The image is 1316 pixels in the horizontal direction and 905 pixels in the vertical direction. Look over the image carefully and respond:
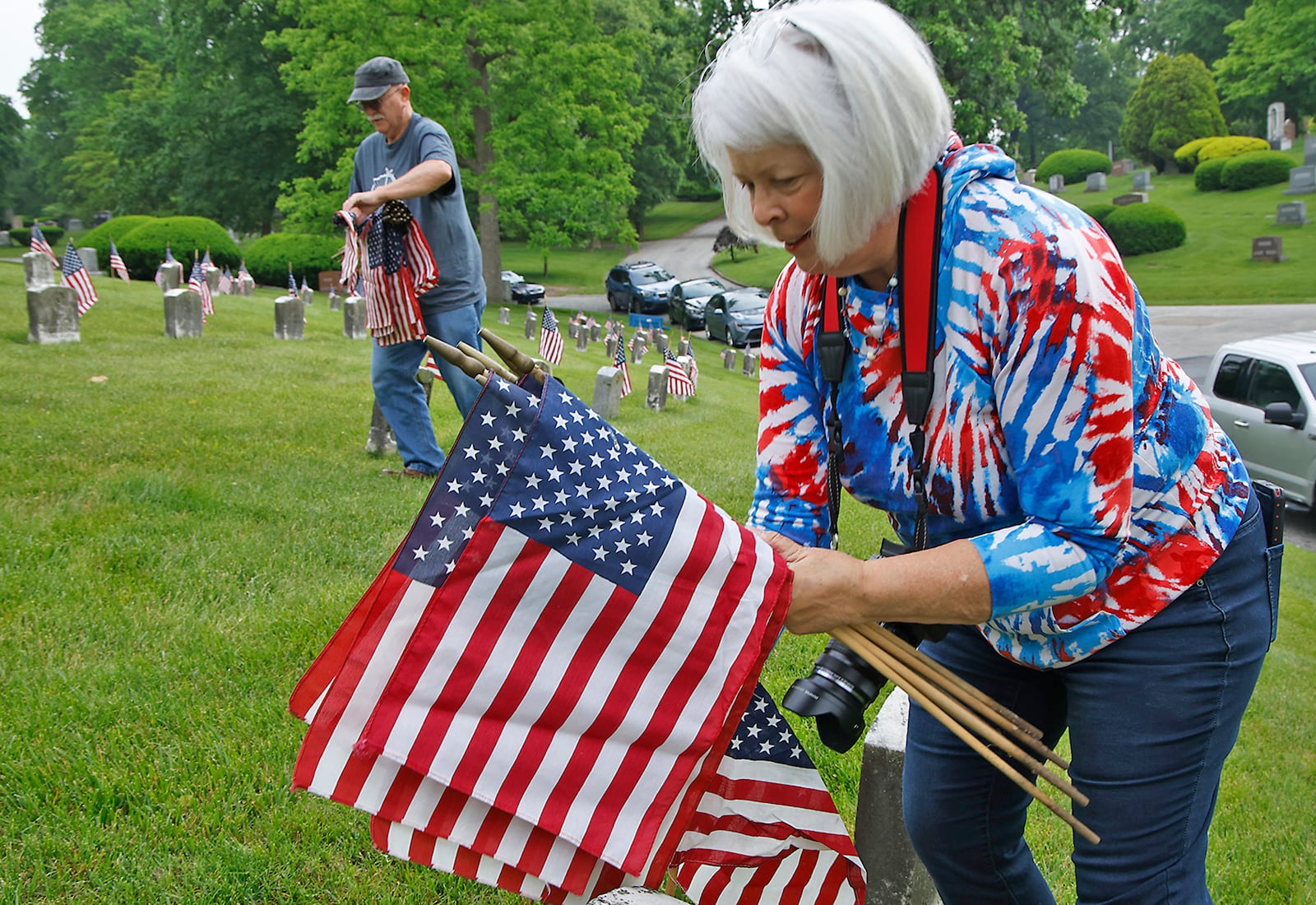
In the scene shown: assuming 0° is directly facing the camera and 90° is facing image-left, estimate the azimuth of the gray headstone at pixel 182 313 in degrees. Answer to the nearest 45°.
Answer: approximately 315°

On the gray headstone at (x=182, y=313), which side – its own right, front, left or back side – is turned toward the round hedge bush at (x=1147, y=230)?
left

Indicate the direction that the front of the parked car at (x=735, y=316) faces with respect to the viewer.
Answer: facing the viewer and to the right of the viewer

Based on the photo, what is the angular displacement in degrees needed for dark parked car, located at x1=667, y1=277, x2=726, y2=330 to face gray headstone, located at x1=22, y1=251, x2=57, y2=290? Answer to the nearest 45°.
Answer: approximately 90° to its right

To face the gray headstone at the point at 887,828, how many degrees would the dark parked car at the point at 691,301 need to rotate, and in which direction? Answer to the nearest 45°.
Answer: approximately 45° to its right

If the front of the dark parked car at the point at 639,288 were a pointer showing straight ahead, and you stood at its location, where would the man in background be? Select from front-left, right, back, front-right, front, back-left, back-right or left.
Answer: front-right

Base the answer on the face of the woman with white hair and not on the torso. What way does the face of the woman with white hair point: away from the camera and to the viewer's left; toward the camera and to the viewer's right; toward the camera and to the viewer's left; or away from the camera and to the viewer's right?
toward the camera and to the viewer's left

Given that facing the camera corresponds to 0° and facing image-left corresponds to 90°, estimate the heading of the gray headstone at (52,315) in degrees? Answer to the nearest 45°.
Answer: approximately 315°

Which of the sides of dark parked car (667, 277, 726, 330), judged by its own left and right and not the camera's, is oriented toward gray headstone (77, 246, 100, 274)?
right

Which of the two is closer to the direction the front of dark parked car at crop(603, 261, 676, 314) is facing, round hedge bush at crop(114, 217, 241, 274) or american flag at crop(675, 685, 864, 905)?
the american flag
